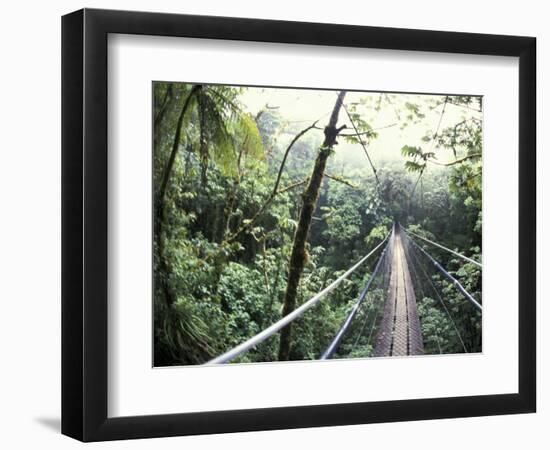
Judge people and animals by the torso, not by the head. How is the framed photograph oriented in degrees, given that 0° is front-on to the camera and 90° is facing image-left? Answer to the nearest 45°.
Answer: approximately 315°
